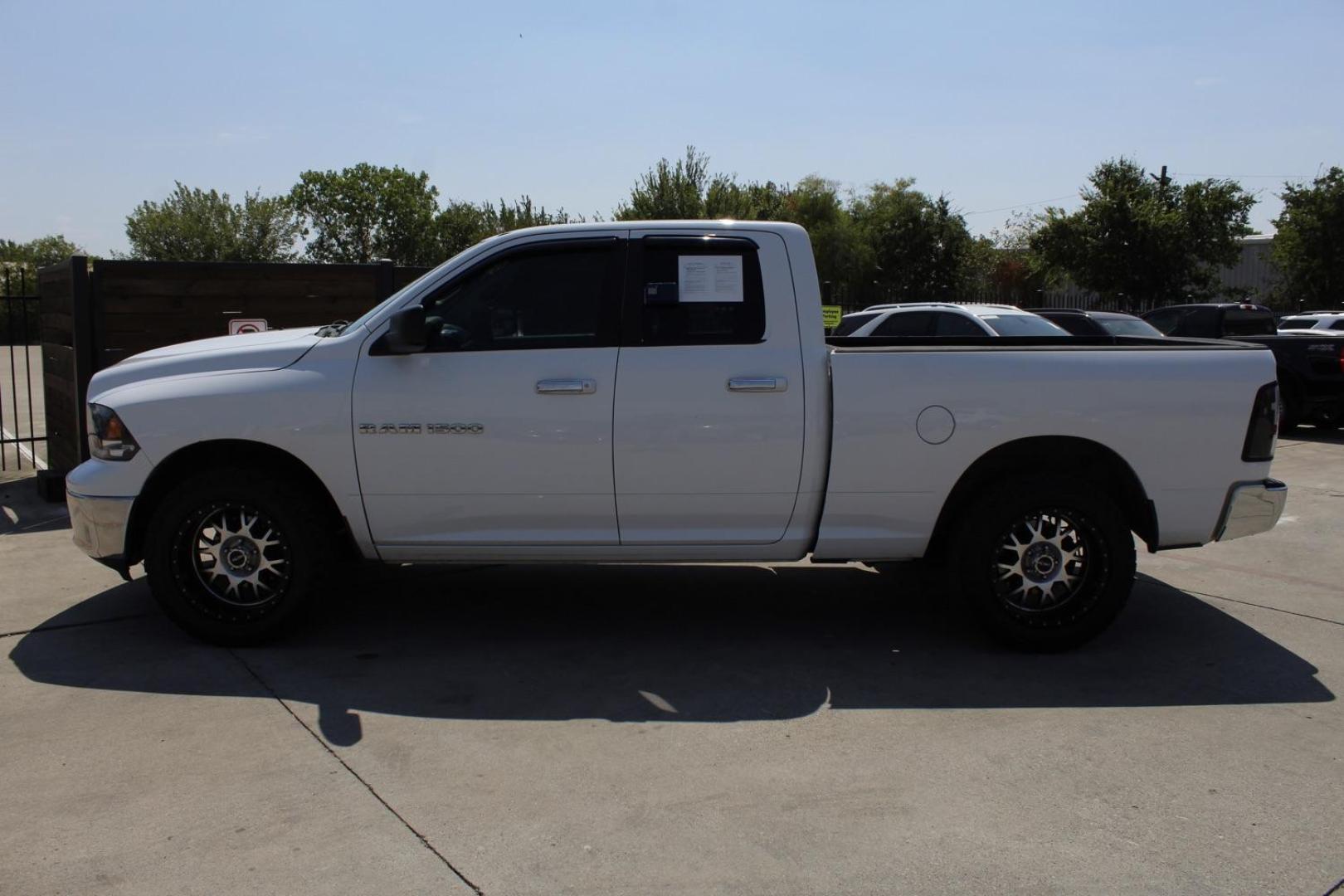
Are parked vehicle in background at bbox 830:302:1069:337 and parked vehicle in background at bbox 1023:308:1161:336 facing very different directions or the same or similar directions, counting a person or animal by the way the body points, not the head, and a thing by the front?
same or similar directions

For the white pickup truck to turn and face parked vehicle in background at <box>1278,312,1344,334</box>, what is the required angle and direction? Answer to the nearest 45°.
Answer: approximately 135° to its right

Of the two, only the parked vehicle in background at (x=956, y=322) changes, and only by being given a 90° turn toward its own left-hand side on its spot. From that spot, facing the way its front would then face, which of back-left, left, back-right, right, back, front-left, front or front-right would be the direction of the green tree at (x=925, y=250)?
front-left

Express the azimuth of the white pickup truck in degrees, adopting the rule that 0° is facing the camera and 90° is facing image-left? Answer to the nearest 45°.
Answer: approximately 90°

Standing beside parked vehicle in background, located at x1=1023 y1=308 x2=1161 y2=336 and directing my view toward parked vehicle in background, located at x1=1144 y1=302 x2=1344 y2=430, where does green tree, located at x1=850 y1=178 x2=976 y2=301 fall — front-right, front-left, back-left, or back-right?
back-left

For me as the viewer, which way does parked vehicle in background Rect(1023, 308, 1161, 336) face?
facing the viewer and to the right of the viewer

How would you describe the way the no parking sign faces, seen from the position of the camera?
facing the viewer

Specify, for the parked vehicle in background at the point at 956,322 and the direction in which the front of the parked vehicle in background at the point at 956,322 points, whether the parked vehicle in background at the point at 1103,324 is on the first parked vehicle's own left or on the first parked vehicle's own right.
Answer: on the first parked vehicle's own left

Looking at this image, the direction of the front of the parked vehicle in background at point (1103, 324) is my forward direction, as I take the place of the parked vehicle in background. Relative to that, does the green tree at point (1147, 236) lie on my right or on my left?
on my left

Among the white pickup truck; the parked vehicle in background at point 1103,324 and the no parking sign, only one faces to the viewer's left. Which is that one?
the white pickup truck

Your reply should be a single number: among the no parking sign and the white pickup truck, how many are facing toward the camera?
1

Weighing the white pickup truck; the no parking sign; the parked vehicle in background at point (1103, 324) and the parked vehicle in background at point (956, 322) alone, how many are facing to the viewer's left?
1
